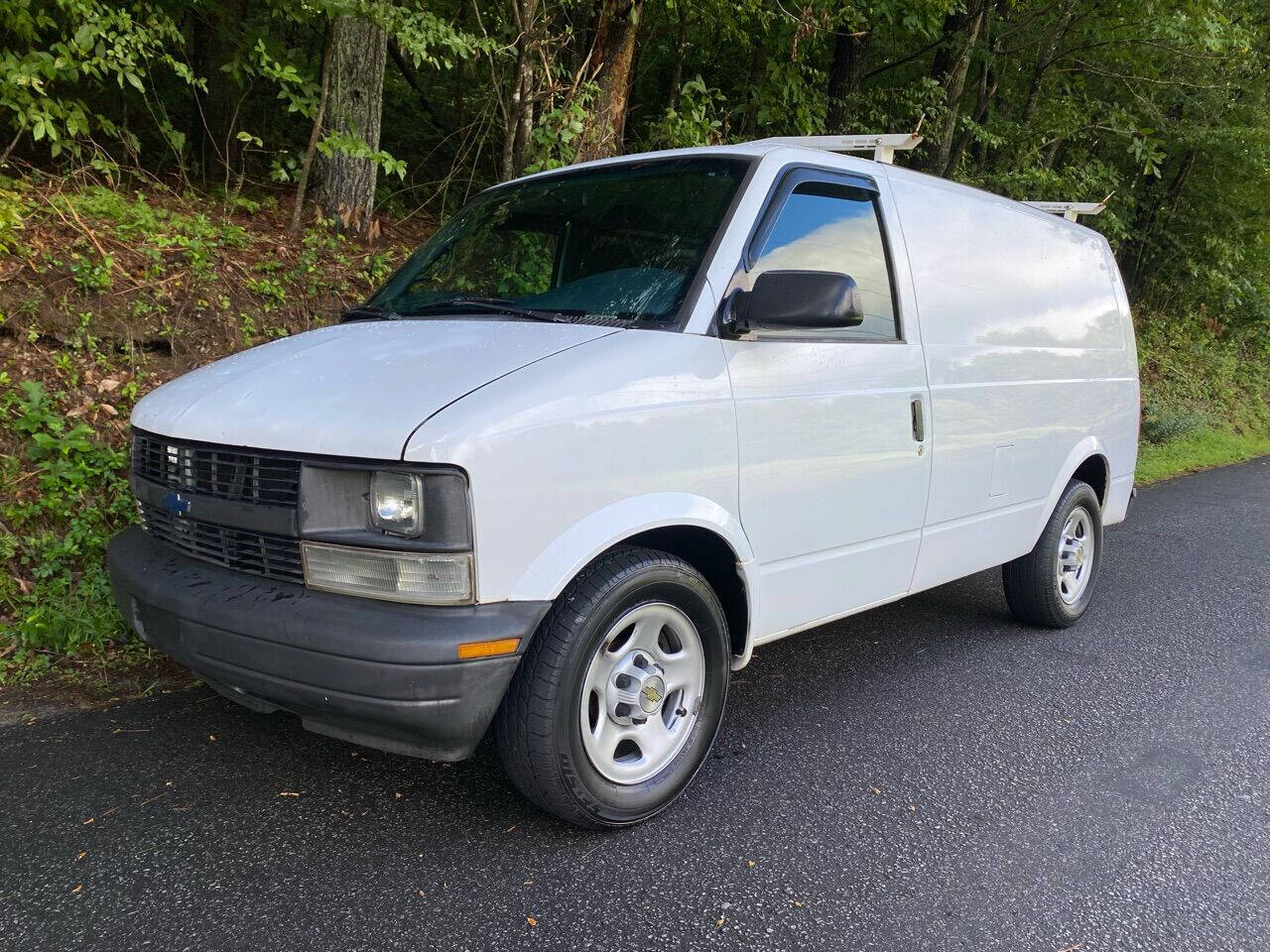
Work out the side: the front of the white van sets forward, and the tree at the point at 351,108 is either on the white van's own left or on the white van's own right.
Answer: on the white van's own right

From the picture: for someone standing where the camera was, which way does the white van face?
facing the viewer and to the left of the viewer
